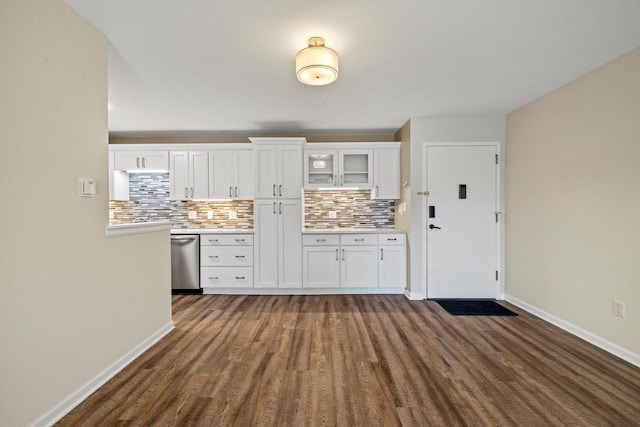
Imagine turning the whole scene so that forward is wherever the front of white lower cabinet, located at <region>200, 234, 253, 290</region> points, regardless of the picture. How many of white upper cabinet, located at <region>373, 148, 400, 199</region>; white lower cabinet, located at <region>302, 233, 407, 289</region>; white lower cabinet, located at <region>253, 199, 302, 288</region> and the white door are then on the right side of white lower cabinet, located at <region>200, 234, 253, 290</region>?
0

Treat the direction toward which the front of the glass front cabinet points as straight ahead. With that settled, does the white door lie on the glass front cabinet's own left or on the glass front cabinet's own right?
on the glass front cabinet's own left

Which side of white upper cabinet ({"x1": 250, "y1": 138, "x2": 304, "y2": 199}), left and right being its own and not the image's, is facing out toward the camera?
front

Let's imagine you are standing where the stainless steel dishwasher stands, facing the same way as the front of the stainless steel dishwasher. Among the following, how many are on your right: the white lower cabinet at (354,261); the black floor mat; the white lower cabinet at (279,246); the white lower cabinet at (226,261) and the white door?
0

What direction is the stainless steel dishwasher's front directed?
toward the camera

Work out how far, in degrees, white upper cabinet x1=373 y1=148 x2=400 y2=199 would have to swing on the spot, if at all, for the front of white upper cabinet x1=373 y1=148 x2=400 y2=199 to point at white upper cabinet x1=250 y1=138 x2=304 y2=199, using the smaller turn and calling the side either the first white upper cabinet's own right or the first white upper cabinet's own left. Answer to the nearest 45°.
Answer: approximately 90° to the first white upper cabinet's own right

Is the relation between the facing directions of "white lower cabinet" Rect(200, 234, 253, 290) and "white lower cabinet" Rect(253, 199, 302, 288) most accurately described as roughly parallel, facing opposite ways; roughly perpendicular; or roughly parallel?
roughly parallel

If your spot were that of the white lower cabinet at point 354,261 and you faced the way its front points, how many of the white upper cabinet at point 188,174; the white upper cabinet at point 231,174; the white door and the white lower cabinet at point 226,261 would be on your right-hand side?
3

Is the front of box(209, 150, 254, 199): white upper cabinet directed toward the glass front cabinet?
no

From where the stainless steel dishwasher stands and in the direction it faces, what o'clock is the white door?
The white door is roughly at 10 o'clock from the stainless steel dishwasher.

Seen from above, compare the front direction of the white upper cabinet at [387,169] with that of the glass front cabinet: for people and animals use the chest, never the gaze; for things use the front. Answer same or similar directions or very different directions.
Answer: same or similar directions

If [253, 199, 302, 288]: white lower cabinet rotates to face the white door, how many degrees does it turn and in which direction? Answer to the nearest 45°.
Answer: approximately 90° to its left

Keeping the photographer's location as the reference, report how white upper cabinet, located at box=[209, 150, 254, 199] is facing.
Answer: facing the viewer

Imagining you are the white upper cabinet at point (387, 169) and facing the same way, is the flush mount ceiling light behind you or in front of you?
in front

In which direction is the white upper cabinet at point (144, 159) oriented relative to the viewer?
toward the camera

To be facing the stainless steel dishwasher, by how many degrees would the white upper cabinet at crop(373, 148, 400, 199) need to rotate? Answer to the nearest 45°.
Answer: approximately 90° to its right
